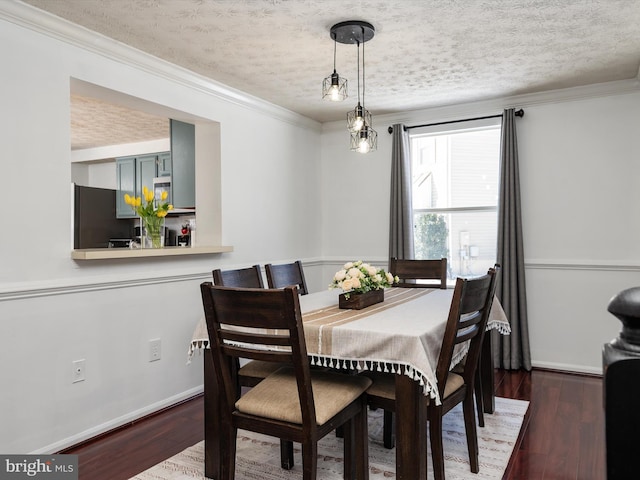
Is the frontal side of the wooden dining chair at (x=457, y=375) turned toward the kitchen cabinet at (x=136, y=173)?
yes

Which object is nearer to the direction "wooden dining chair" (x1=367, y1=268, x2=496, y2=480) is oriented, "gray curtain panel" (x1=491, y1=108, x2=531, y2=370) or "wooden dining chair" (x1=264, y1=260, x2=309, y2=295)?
the wooden dining chair

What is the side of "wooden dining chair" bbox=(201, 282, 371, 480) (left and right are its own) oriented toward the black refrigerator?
left

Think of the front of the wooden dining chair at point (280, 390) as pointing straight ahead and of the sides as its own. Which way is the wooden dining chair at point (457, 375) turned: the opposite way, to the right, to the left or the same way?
to the left

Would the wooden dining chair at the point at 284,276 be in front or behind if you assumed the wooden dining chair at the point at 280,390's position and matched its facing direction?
in front

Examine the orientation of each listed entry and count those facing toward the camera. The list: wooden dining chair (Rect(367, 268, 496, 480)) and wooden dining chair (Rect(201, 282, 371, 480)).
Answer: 0

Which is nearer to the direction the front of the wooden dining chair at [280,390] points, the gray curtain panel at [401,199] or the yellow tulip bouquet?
the gray curtain panel

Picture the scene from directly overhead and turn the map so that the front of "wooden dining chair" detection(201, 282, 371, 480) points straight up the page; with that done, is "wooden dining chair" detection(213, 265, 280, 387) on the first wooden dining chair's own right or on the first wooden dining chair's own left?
on the first wooden dining chair's own left

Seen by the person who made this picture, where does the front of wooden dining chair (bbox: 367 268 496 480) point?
facing away from the viewer and to the left of the viewer

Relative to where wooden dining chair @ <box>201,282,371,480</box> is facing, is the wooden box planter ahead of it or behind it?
ahead

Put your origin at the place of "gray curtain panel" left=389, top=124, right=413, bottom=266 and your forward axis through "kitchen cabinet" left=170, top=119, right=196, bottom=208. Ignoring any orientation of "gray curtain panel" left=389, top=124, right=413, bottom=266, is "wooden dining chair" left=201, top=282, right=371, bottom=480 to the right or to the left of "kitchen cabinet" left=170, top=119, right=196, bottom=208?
left

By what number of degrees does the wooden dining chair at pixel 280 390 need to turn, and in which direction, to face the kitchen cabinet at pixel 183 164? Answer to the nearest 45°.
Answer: approximately 45° to its left

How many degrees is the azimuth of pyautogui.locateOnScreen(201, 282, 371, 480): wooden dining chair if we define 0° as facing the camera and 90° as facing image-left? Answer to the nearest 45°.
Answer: approximately 225°
